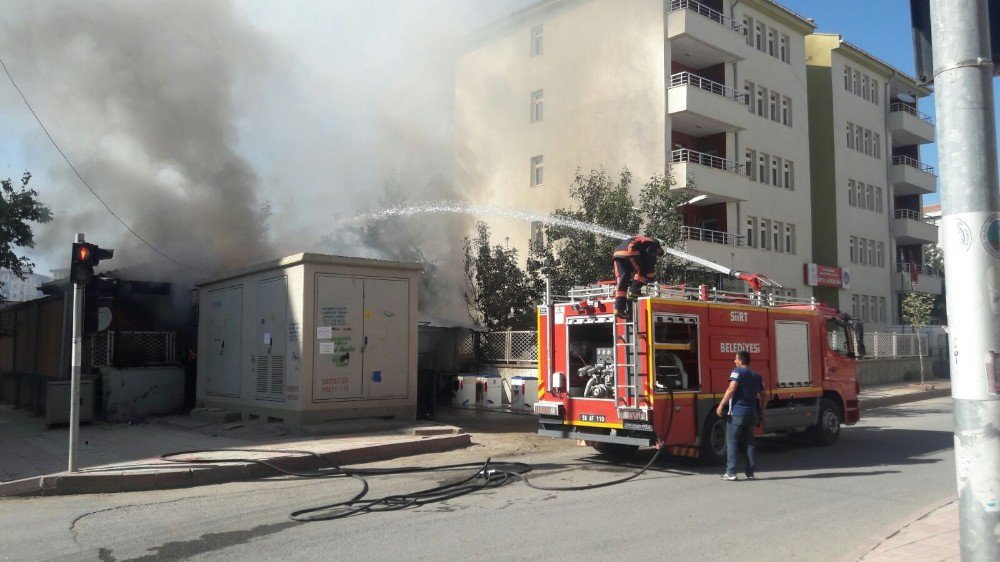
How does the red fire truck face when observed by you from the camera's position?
facing away from the viewer and to the right of the viewer

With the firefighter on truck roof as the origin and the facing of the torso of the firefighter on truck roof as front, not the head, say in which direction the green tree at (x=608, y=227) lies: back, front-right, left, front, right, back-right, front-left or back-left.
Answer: front-left

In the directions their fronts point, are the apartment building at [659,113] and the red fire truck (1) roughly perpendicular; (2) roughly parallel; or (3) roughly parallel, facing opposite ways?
roughly perpendicular

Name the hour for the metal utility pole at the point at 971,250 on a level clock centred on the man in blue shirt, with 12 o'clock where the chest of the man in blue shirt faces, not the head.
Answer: The metal utility pole is roughly at 7 o'clock from the man in blue shirt.

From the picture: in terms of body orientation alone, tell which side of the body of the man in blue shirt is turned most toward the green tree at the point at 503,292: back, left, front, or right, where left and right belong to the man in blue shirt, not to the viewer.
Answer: front

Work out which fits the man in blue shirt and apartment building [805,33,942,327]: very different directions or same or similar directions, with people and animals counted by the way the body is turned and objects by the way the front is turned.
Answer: very different directions

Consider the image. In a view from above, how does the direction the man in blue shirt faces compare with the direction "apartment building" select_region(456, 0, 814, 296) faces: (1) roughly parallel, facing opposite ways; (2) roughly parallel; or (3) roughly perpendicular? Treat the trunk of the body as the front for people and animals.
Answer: roughly parallel, facing opposite ways

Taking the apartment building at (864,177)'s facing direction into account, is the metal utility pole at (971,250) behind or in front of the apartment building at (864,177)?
in front

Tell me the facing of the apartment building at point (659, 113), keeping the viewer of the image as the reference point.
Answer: facing the viewer and to the right of the viewer

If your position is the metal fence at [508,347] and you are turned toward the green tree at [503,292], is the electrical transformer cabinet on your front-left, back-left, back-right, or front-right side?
back-left

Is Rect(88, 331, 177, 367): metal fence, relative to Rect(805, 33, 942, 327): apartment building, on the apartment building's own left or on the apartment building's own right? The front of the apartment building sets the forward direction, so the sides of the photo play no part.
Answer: on the apartment building's own right

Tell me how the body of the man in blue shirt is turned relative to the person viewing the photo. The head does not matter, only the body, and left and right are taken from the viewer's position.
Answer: facing away from the viewer and to the left of the viewer

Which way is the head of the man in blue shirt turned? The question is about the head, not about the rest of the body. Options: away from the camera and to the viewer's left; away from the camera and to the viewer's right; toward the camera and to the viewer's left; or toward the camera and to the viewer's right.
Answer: away from the camera and to the viewer's left

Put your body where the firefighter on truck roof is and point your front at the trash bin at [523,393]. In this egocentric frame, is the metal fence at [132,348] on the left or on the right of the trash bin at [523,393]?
left

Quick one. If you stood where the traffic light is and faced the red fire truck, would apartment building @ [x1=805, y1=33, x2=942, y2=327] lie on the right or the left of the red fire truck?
left

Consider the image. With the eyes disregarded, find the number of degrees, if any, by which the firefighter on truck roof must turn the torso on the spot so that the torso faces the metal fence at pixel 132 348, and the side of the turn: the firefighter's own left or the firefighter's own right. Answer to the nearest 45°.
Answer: approximately 90° to the firefighter's own left
